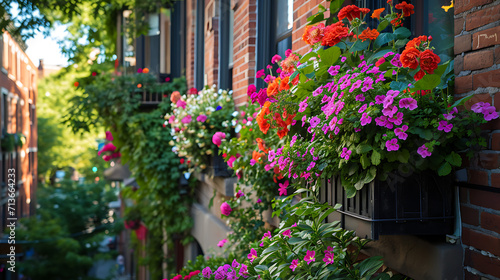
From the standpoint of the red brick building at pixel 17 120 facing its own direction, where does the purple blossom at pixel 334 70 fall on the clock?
The purple blossom is roughly at 3 o'clock from the red brick building.

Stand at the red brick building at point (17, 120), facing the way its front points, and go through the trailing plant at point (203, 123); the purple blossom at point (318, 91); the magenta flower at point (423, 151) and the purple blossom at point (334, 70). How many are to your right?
4

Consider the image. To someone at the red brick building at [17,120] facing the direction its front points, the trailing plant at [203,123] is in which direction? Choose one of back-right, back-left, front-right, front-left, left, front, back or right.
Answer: right

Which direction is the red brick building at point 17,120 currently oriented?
to the viewer's right

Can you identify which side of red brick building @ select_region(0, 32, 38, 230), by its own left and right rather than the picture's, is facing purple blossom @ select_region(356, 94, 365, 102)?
right

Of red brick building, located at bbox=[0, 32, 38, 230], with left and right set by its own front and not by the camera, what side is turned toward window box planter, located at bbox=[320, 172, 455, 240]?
right

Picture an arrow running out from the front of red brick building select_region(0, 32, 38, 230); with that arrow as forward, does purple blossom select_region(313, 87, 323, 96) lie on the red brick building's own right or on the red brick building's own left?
on the red brick building's own right

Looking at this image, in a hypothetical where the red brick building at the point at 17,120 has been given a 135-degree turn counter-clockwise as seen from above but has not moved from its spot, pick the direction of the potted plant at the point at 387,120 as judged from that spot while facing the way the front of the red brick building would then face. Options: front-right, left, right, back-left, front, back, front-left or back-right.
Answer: back-left

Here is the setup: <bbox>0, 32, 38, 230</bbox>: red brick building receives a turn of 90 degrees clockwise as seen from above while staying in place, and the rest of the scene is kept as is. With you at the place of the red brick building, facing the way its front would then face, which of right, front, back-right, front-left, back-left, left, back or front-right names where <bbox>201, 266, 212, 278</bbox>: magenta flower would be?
front
